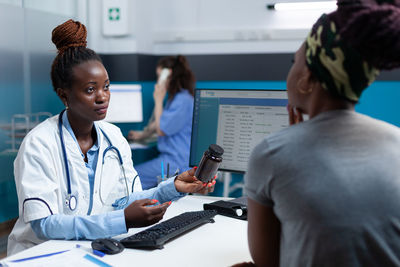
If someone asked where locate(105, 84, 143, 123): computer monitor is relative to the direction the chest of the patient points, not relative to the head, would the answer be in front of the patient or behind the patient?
in front

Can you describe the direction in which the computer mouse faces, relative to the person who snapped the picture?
facing the viewer and to the right of the viewer

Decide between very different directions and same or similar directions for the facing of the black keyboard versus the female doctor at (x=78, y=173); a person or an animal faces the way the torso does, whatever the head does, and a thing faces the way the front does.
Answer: very different directions

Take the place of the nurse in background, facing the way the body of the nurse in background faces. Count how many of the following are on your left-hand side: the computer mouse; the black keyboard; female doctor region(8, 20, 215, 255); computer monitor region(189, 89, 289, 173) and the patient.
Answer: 5

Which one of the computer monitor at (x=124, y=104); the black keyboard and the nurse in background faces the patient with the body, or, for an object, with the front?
the computer monitor

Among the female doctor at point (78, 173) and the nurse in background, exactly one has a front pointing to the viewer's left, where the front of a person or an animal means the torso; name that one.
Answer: the nurse in background

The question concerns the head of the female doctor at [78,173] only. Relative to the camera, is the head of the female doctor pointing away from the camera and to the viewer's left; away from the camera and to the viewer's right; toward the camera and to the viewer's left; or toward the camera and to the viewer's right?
toward the camera and to the viewer's right

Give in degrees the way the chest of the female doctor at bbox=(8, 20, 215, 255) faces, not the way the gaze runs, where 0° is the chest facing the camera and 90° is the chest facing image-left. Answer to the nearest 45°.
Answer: approximately 315°

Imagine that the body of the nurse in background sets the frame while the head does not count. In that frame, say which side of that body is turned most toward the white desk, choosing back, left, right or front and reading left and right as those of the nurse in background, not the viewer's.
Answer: left

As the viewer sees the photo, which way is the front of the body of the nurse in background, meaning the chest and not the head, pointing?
to the viewer's left

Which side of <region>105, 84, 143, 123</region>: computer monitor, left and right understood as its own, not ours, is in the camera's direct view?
front

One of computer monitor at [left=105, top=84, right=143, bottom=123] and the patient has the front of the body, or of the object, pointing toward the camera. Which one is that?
the computer monitor

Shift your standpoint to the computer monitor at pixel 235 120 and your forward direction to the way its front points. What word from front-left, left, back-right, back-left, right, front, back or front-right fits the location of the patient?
front-left
